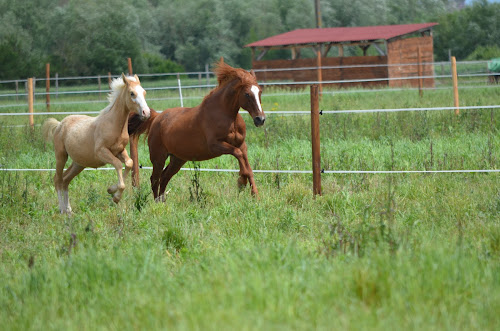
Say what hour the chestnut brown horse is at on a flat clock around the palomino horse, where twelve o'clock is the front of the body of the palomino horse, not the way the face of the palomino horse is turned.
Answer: The chestnut brown horse is roughly at 10 o'clock from the palomino horse.

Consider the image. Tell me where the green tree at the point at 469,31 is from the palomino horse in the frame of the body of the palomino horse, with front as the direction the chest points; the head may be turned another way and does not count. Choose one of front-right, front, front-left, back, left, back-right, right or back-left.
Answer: left

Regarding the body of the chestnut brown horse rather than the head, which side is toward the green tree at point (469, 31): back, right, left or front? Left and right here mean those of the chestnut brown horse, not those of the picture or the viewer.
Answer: left

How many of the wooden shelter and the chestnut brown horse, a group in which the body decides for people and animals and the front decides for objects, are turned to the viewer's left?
0

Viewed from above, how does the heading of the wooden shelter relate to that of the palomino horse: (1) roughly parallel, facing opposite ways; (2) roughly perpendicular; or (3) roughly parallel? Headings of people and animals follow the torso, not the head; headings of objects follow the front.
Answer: roughly perpendicular

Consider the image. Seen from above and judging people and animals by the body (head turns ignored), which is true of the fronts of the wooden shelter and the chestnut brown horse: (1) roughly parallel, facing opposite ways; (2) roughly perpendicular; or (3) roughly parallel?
roughly perpendicular

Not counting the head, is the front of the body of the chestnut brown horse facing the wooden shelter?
no

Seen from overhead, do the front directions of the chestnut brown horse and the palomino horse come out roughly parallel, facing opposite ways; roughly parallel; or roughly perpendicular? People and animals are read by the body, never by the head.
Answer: roughly parallel

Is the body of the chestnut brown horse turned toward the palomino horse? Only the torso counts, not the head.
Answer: no

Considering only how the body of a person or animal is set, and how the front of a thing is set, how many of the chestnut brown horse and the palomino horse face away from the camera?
0

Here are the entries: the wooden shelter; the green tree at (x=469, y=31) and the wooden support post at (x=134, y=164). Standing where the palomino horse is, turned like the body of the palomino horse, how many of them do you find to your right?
0

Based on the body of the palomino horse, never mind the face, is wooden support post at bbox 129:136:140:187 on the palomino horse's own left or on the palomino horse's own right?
on the palomino horse's own left

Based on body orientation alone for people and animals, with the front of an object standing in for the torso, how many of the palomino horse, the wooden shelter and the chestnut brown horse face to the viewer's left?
0

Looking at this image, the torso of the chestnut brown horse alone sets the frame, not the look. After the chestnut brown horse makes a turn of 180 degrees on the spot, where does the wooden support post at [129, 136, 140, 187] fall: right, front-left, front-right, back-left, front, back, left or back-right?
front
